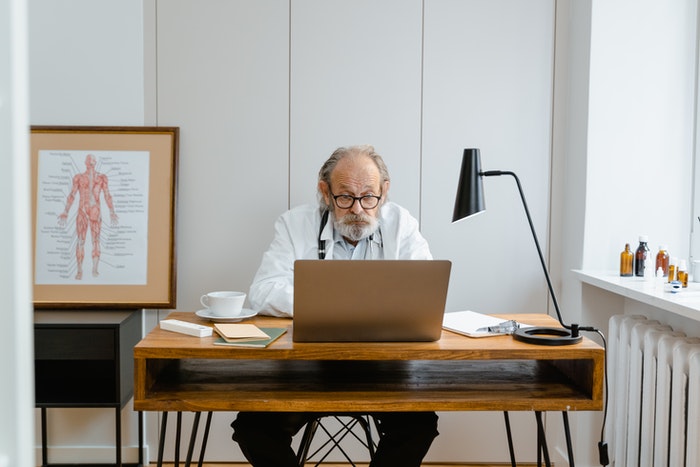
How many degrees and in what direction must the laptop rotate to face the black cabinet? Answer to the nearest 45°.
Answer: approximately 45° to its left

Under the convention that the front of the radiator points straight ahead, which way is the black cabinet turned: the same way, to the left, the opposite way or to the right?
to the left

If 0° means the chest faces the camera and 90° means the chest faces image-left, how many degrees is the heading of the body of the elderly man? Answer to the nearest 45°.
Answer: approximately 0°

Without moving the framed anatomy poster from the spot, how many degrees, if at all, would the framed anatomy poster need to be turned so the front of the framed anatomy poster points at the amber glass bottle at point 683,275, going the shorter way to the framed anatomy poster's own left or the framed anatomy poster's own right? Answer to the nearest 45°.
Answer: approximately 45° to the framed anatomy poster's own left

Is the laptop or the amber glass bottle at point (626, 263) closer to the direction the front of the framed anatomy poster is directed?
the laptop

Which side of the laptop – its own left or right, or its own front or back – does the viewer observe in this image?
back
